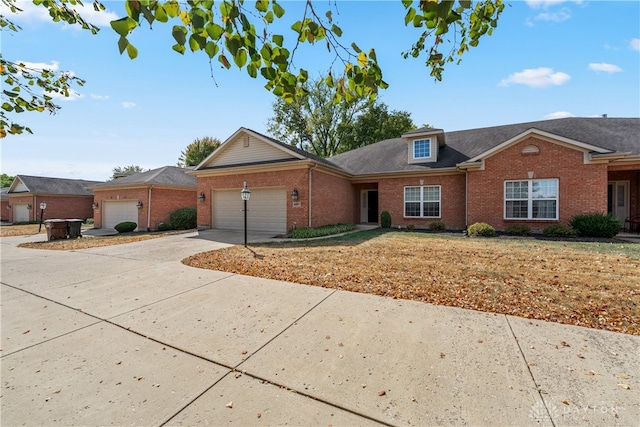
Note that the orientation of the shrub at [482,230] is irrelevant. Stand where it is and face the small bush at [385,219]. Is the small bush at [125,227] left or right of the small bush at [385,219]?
left

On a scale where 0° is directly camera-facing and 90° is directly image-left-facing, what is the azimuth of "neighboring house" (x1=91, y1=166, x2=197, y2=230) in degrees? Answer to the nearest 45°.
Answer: approximately 45°

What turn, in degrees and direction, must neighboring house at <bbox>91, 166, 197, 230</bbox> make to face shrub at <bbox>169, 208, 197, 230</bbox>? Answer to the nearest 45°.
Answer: approximately 90° to its left

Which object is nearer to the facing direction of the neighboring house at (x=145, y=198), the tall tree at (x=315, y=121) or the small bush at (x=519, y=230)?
the small bush

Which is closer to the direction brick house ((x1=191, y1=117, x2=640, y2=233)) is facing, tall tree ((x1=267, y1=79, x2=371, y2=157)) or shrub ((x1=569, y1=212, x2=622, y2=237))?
the shrub

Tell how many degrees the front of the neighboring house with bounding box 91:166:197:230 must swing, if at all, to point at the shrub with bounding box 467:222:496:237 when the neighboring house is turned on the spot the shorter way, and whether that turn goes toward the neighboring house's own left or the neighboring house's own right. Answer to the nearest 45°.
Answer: approximately 90° to the neighboring house's own left

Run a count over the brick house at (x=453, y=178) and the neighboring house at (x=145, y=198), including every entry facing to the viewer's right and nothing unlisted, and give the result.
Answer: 0

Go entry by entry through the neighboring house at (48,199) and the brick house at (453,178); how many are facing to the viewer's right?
0

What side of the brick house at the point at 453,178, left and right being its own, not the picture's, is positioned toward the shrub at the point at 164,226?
right

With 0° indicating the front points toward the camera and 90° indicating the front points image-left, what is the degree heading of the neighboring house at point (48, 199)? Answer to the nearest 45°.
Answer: approximately 45°

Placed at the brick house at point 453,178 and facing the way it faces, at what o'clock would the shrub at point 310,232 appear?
The shrub is roughly at 2 o'clock from the brick house.

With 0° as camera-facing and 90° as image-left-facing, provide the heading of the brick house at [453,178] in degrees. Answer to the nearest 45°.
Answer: approximately 0°

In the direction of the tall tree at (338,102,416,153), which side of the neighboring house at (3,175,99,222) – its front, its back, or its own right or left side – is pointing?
left
